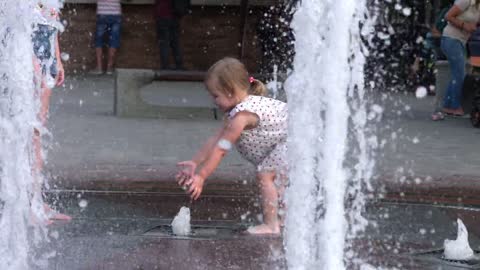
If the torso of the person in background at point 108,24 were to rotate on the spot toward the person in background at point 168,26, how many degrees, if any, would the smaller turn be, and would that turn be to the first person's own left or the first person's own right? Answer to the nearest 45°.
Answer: approximately 135° to the first person's own left

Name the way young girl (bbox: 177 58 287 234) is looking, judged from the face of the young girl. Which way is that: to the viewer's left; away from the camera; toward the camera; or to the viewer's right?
to the viewer's left

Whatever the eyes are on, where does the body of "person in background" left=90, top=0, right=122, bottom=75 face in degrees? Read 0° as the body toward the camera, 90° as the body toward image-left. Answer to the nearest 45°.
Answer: approximately 45°

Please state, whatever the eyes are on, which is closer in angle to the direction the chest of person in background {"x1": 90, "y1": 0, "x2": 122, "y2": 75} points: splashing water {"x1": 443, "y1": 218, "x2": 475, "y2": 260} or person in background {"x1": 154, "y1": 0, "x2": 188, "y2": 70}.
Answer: the splashing water

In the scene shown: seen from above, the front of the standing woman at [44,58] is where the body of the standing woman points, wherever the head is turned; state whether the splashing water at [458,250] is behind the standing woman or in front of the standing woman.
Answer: in front

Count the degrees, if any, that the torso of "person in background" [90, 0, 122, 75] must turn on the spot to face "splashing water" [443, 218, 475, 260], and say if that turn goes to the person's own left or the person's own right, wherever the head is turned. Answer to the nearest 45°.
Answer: approximately 45° to the person's own left

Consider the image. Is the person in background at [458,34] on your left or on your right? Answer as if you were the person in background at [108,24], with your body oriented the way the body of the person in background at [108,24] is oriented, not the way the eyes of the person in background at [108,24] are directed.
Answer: on your left

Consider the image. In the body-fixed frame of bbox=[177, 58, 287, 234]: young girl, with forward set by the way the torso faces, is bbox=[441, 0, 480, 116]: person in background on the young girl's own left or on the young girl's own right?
on the young girl's own right

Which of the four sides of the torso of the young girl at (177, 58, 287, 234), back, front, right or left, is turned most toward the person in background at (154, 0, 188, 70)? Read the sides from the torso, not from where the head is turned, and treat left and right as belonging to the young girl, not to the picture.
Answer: right

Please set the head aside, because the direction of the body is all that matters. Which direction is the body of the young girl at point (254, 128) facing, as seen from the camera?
to the viewer's left
